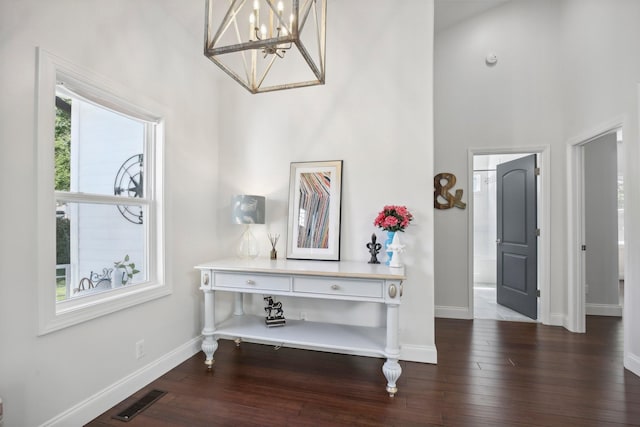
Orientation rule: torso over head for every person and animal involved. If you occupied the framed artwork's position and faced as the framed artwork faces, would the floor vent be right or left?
on its right

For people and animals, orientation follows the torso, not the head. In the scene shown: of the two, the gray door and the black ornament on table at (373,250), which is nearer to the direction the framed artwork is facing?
the black ornament on table

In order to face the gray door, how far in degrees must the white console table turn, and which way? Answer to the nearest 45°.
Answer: approximately 135° to its left

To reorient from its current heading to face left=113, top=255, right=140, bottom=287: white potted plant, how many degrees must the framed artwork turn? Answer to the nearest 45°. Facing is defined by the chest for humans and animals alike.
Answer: approximately 45° to its right

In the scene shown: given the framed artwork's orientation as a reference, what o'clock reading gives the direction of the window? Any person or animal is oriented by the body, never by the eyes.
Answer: The window is roughly at 2 o'clock from the framed artwork.

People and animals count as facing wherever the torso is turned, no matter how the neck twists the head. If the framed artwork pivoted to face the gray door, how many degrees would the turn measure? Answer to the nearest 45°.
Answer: approximately 135° to its left

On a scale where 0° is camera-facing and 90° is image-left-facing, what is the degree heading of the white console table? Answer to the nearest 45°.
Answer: approximately 0°

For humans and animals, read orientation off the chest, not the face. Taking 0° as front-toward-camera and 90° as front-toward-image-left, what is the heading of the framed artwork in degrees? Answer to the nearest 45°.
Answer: approximately 0°
